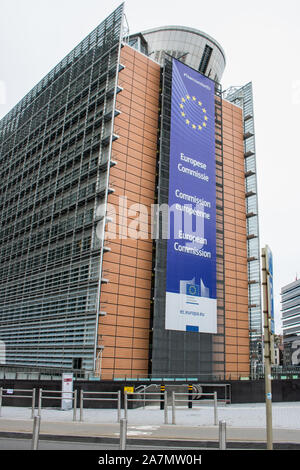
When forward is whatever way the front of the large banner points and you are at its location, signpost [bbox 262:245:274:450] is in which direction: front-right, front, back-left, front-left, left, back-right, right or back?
front-right

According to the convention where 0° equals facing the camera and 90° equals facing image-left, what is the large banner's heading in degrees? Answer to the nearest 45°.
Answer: approximately 315°

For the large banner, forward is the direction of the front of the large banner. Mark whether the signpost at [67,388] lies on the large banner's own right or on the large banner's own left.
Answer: on the large banner's own right
